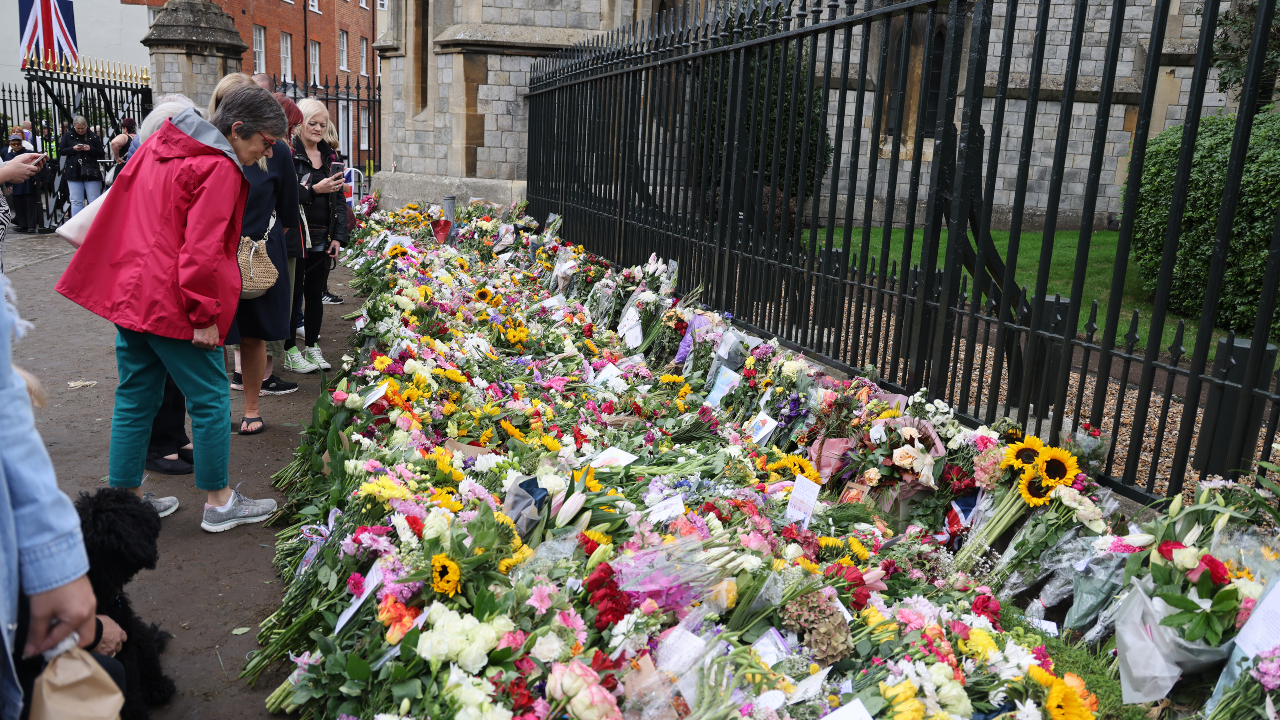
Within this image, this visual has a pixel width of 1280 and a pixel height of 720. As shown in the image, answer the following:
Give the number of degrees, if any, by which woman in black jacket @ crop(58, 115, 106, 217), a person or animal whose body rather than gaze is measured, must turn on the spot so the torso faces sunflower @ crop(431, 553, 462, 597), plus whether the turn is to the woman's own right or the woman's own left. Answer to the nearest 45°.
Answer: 0° — they already face it

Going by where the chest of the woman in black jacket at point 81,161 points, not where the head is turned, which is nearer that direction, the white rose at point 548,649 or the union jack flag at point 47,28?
the white rose

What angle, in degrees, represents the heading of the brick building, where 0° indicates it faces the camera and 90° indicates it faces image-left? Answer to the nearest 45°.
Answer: approximately 45°

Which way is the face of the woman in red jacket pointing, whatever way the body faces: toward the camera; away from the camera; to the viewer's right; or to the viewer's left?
to the viewer's right

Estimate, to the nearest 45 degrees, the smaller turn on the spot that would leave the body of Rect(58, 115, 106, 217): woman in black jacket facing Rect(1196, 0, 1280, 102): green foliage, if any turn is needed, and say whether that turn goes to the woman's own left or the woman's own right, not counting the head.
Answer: approximately 45° to the woman's own left

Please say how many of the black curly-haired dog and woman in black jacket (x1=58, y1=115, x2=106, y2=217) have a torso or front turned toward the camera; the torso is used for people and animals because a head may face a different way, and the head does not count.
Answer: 1

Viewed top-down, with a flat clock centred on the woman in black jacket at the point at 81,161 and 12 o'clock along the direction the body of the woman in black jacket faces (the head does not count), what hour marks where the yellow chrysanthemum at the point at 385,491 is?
The yellow chrysanthemum is roughly at 12 o'clock from the woman in black jacket.
